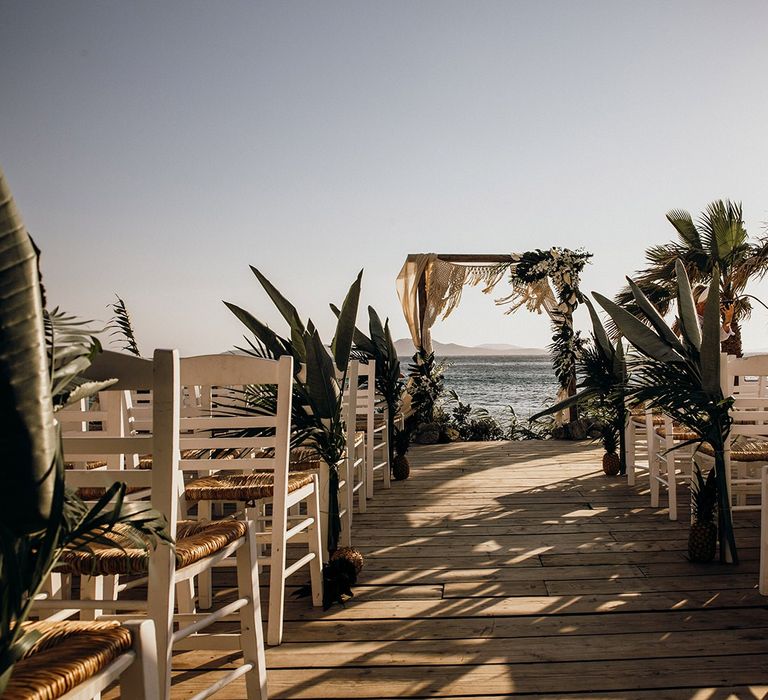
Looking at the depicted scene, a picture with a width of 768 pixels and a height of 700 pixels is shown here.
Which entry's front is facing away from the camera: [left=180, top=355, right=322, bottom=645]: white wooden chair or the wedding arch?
the white wooden chair

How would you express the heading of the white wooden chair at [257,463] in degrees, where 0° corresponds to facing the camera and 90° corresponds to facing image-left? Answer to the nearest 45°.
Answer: approximately 180°

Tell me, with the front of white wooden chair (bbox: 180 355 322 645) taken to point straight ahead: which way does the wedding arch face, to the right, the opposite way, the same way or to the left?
the opposite way

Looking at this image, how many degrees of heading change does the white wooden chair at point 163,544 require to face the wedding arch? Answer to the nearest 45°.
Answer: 0° — it already faces it

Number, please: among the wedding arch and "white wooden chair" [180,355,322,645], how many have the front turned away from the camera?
1

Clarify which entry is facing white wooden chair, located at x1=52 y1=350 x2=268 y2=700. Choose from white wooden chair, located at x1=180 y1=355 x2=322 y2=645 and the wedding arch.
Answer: the wedding arch

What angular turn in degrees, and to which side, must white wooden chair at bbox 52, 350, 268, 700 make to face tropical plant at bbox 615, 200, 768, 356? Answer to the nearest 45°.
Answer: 0° — it already faces it

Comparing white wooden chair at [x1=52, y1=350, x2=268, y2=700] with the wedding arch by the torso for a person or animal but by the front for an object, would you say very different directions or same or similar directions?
very different directions

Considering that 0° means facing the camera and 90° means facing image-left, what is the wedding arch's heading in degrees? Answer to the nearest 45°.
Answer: approximately 0°

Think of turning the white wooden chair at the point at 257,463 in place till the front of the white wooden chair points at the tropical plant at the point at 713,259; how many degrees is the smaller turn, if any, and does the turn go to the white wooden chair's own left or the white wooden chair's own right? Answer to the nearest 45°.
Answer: approximately 45° to the white wooden chair's own right

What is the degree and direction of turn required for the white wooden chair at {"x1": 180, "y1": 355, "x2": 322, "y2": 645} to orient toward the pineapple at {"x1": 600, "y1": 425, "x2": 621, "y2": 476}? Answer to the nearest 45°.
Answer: approximately 45° to its right

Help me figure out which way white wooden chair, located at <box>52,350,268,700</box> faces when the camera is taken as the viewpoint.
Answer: facing away from the viewer and to the right of the viewer
